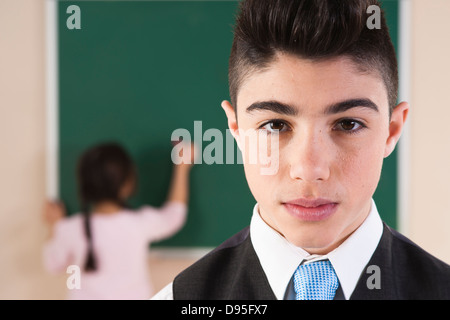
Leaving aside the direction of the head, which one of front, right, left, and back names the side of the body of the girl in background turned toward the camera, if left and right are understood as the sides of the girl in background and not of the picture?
back

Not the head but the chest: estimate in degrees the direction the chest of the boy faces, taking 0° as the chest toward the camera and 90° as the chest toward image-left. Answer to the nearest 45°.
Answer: approximately 0°

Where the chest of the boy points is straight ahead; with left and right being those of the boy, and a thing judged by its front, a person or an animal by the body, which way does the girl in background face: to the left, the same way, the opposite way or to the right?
the opposite way

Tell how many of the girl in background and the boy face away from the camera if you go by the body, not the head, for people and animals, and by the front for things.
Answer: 1

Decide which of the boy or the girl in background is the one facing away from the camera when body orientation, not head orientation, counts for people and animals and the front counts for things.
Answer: the girl in background
